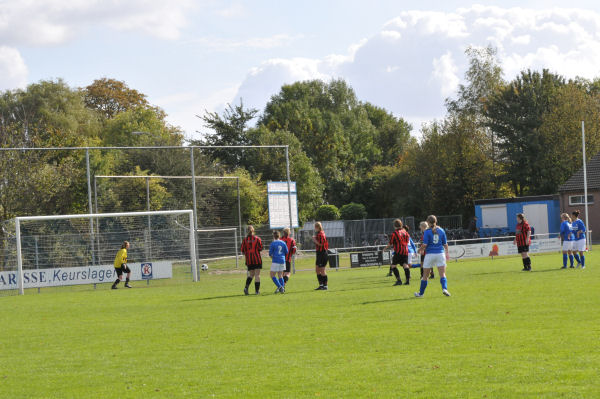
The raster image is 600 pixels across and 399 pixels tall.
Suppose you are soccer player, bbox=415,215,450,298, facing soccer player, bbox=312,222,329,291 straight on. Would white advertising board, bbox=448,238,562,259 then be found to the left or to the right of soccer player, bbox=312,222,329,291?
right

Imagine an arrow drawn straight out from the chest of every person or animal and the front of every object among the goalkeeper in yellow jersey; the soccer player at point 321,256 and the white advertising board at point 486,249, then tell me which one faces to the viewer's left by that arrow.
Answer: the soccer player

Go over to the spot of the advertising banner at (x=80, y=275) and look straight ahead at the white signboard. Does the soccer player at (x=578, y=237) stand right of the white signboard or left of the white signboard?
right

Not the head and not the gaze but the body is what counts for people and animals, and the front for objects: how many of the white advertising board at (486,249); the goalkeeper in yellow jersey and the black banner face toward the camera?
2

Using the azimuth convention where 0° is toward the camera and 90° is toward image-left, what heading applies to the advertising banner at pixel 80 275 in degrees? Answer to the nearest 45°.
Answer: approximately 0°

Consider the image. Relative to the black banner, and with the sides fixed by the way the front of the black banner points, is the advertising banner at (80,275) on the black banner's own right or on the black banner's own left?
on the black banner's own right

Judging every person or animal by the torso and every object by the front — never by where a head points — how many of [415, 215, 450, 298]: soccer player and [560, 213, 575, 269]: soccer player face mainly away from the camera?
1

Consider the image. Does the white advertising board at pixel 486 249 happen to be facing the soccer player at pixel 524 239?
yes

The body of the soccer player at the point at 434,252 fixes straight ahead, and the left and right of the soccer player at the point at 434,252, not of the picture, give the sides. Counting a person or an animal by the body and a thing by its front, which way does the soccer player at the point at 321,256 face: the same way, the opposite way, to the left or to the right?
to the left

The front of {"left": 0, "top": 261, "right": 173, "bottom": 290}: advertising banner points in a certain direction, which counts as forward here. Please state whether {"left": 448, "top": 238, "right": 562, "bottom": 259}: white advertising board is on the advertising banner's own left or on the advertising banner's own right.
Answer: on the advertising banner's own left

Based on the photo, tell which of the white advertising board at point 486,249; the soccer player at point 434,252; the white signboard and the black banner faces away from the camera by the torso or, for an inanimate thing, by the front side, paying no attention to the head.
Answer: the soccer player
